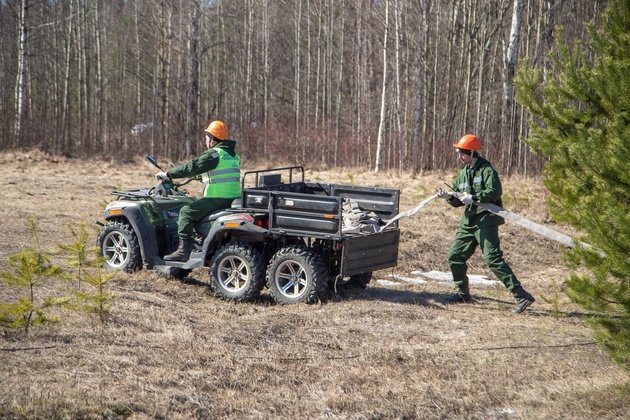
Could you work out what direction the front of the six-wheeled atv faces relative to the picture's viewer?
facing away from the viewer and to the left of the viewer

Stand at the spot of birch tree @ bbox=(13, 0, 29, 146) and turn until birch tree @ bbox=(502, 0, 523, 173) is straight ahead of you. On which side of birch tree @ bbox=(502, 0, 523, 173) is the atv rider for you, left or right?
right

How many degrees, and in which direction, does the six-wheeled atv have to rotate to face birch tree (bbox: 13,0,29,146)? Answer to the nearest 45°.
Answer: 0° — it already faces it

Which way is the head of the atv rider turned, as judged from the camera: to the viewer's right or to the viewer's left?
to the viewer's left

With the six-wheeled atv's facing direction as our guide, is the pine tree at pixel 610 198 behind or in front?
behind

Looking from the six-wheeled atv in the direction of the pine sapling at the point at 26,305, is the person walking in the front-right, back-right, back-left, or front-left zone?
back-left

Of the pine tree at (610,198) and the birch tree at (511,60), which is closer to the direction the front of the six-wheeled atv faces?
the birch tree

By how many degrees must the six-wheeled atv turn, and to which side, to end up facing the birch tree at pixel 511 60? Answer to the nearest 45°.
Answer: approximately 90° to its right

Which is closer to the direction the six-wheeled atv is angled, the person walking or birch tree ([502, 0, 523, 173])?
the birch tree

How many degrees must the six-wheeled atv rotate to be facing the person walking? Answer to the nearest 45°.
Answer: approximately 135° to its right

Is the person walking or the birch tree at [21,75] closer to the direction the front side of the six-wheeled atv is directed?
the birch tree
